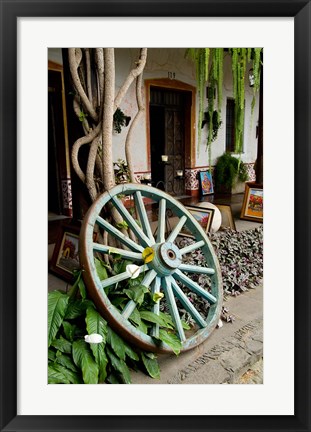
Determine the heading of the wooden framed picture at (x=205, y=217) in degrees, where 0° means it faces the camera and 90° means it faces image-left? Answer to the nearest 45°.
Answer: approximately 0°

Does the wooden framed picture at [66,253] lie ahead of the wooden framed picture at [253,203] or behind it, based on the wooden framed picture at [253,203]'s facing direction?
ahead

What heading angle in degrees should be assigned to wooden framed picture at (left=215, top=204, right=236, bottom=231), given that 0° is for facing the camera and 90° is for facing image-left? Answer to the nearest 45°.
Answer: approximately 45°
